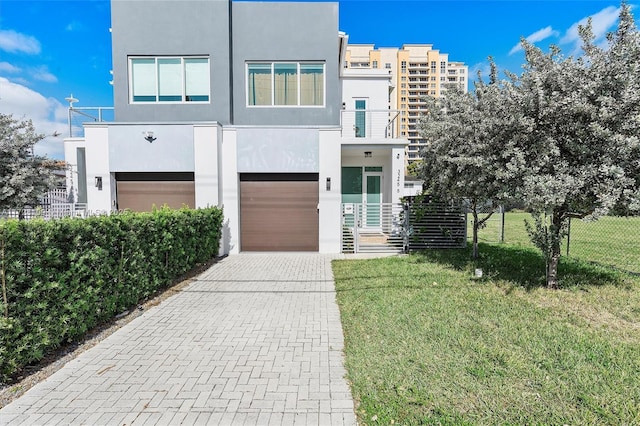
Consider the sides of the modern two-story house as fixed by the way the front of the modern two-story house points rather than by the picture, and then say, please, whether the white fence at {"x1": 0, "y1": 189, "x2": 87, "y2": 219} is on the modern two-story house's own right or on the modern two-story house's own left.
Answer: on the modern two-story house's own right

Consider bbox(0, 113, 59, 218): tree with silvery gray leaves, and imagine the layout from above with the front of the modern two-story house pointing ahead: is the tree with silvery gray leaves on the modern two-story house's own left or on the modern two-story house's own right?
on the modern two-story house's own right

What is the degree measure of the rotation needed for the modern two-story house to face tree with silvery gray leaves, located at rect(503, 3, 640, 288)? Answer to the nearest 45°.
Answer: approximately 45° to its left

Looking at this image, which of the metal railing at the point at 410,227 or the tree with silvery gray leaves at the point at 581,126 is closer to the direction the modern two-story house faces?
the tree with silvery gray leaves

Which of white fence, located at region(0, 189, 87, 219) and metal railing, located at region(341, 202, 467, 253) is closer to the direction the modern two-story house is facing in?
the metal railing

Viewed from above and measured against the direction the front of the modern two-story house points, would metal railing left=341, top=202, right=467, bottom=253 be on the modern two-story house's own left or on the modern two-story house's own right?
on the modern two-story house's own left

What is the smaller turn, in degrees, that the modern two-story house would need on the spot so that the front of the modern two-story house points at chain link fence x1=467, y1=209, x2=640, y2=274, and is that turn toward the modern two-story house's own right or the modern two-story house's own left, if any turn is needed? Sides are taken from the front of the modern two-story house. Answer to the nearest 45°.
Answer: approximately 90° to the modern two-story house's own left

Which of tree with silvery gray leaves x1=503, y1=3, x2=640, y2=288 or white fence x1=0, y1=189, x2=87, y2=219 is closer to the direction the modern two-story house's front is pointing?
the tree with silvery gray leaves

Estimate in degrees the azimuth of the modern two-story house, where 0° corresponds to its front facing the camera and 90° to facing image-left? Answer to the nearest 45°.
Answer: approximately 0°
